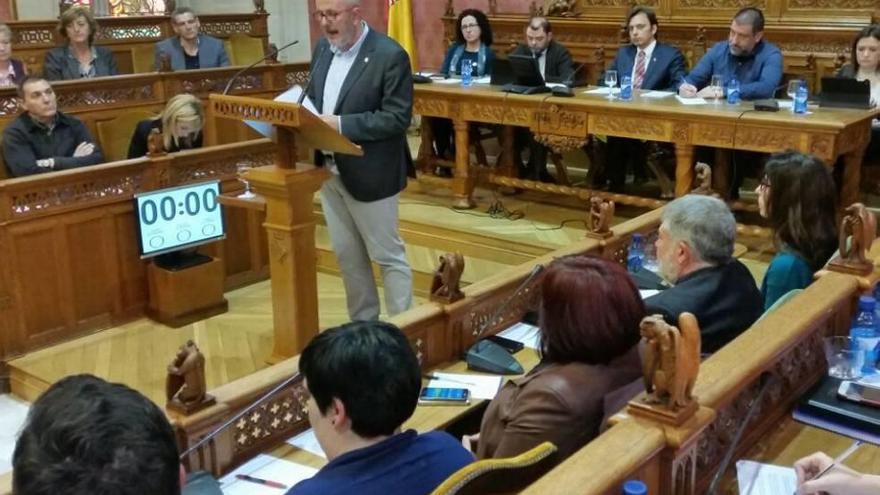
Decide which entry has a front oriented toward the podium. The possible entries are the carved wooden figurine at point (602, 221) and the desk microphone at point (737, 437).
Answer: the carved wooden figurine

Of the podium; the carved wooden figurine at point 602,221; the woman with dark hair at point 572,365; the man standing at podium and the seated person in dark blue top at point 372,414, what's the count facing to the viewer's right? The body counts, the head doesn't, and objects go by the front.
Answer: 0

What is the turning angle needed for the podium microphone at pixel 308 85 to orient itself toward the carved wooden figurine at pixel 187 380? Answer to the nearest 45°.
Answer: approximately 90° to its right

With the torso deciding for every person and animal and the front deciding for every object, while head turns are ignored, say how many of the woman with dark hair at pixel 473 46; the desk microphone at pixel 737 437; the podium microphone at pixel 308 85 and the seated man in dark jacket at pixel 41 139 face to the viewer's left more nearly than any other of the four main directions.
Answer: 0

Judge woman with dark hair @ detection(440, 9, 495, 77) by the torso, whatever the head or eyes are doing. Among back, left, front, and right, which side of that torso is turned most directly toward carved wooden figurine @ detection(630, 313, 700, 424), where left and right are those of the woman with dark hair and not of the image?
front

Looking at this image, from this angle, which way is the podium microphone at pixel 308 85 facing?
to the viewer's right

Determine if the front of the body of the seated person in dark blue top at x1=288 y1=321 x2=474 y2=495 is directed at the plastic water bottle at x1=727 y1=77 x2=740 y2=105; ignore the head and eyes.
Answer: no

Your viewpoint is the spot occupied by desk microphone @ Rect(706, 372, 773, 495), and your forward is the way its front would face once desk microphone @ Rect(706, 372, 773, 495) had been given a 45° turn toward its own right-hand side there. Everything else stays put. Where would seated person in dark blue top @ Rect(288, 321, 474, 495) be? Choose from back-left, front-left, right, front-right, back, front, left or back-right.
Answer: right

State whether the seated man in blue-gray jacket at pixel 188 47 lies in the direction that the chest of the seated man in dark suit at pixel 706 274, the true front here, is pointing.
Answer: yes

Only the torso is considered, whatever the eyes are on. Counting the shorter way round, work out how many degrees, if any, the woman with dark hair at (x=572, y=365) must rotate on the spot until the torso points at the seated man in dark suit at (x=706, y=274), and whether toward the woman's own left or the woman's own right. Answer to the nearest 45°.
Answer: approximately 90° to the woman's own right

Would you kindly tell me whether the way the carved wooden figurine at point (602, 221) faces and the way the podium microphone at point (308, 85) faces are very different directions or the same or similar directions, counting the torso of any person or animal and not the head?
very different directions

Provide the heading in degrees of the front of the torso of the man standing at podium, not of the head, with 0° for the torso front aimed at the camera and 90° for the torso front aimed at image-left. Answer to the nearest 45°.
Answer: approximately 45°

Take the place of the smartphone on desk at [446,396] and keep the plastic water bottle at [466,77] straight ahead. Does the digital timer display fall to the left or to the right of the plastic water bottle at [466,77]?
left

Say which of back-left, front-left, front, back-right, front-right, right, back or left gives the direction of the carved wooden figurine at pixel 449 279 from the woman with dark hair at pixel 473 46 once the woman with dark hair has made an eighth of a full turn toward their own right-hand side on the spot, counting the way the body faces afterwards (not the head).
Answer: front-left

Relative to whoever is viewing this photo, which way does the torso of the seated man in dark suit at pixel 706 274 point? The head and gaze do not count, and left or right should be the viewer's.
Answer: facing away from the viewer and to the left of the viewer

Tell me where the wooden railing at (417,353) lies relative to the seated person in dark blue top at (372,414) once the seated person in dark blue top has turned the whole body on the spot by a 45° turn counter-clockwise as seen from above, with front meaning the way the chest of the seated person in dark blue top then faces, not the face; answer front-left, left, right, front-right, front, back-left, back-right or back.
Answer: right

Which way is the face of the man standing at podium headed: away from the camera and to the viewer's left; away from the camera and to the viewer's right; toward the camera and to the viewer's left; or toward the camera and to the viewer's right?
toward the camera and to the viewer's left

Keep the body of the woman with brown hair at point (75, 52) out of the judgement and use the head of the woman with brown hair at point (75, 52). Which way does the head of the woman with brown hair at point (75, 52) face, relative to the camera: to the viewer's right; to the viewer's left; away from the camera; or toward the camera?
toward the camera

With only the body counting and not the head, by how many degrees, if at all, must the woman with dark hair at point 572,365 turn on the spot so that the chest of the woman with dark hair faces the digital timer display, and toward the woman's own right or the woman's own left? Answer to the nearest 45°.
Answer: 0° — they already face it

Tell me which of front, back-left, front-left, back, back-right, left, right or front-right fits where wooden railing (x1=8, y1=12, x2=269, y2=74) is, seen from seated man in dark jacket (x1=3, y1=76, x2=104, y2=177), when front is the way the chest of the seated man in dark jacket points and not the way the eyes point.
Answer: back-left

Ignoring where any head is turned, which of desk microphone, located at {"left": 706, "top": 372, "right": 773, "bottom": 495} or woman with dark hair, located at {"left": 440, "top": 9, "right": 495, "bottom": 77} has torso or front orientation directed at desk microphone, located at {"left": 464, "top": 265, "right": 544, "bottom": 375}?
the woman with dark hair

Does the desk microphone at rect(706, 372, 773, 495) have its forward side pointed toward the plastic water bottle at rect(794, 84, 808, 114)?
no

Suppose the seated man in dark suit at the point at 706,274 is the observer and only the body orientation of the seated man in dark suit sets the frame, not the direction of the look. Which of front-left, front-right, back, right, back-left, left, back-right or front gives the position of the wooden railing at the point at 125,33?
front

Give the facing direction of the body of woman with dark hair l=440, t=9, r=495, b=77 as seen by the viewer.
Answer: toward the camera
